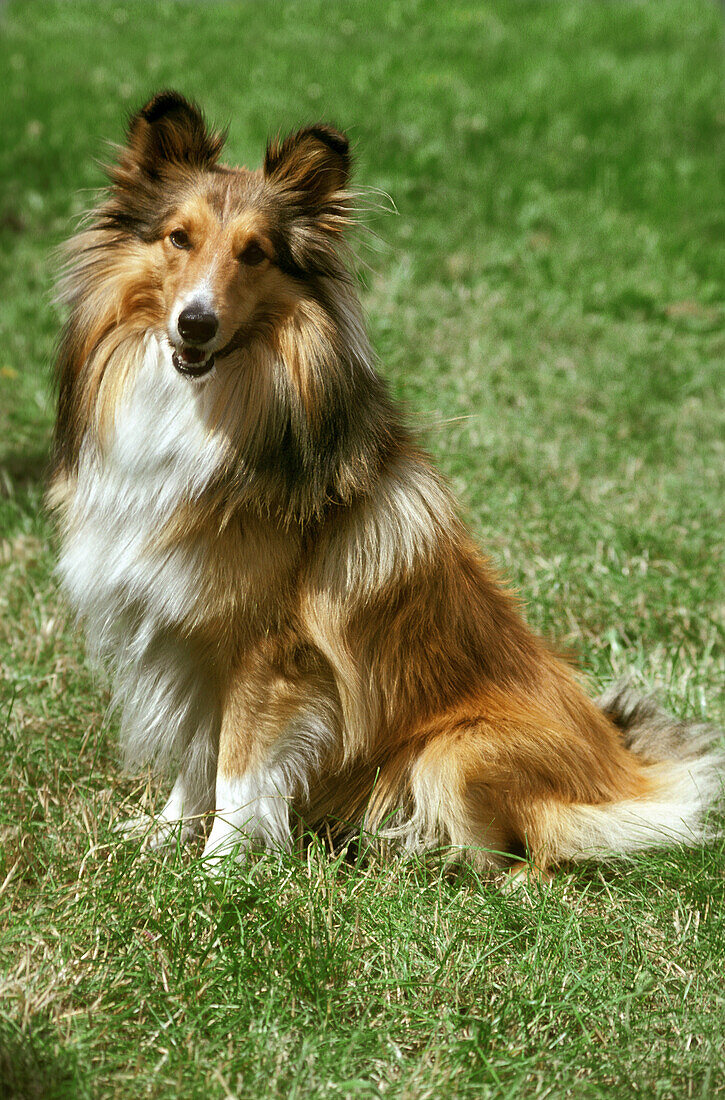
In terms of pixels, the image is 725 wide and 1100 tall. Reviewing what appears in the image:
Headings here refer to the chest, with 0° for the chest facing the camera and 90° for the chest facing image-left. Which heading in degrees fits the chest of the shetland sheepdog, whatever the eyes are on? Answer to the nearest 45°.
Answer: approximately 45°
